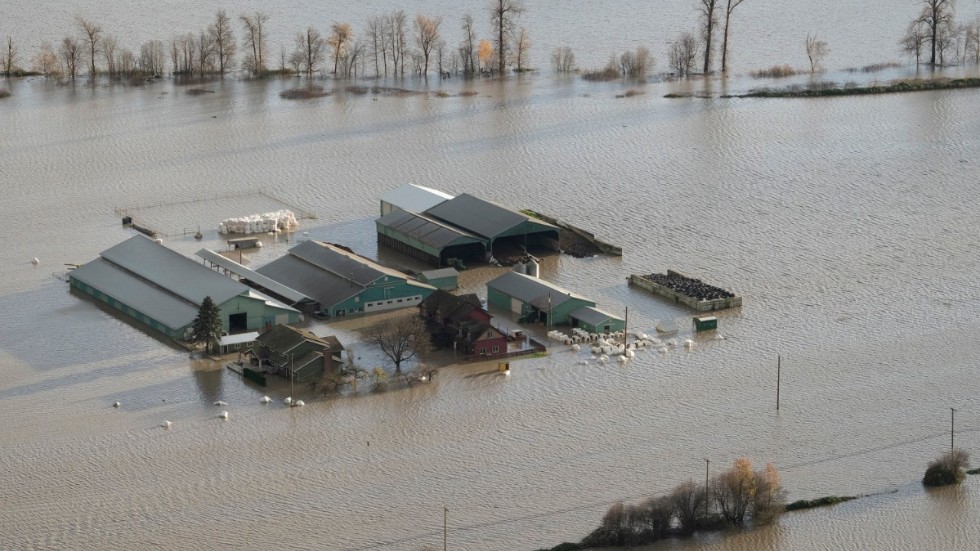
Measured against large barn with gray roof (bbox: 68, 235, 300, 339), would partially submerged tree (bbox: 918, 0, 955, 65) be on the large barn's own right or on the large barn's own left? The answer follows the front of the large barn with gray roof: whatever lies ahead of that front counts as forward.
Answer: on the large barn's own left

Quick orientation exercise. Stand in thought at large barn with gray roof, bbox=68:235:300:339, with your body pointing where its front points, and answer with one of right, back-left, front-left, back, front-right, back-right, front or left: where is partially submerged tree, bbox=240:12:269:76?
back-left

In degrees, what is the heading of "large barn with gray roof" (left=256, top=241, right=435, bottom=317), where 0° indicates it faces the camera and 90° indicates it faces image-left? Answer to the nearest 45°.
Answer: approximately 315°

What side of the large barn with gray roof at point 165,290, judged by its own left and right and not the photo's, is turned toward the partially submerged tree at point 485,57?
left

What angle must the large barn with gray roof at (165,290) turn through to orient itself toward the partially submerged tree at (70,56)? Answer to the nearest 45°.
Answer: approximately 135° to its left

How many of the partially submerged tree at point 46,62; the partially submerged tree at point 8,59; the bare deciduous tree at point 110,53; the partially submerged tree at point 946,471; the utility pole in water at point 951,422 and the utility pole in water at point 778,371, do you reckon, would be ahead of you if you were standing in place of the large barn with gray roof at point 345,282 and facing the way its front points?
3
